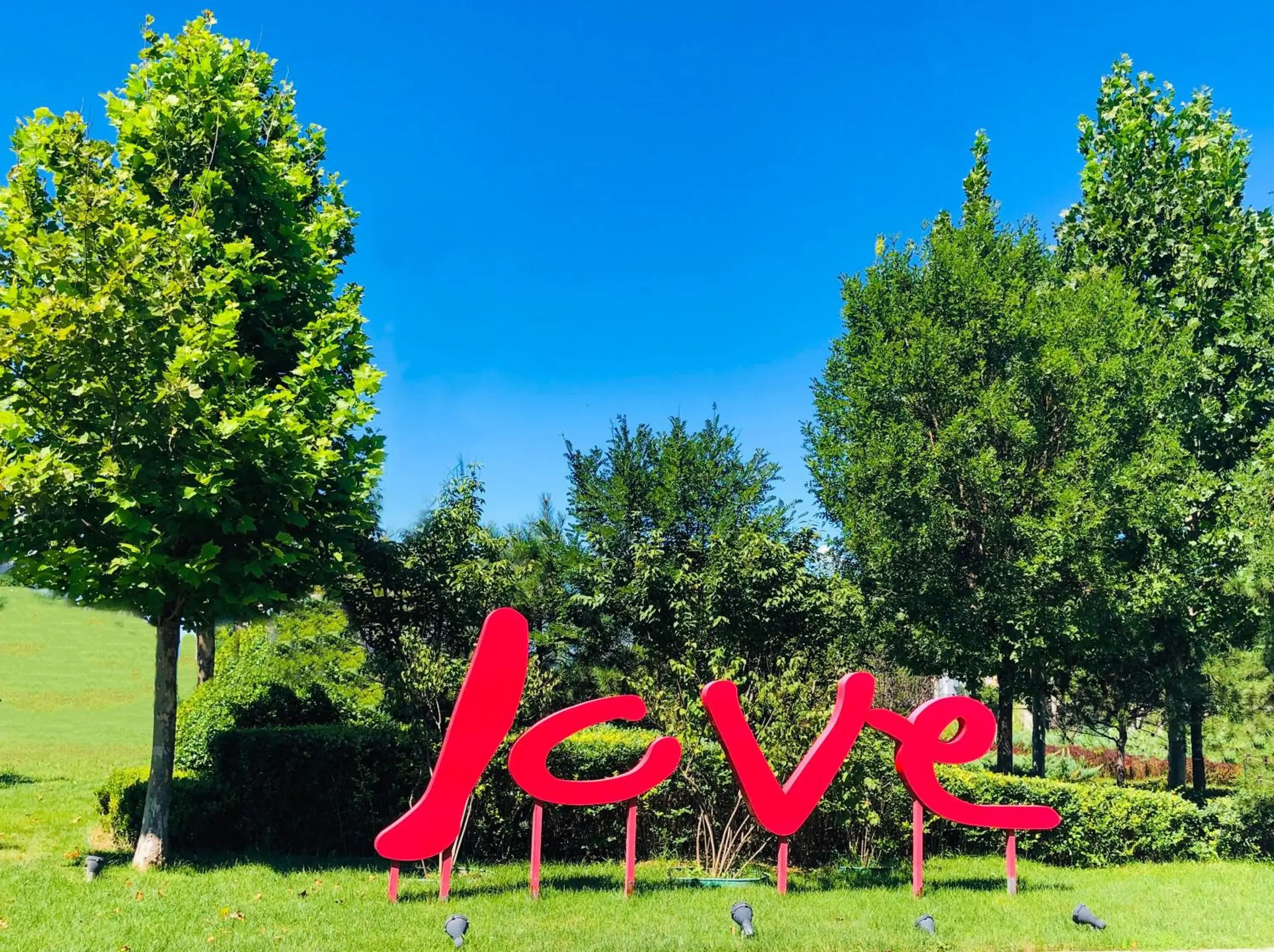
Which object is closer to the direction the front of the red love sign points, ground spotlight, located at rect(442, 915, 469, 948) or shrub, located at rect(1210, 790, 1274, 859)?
the ground spotlight

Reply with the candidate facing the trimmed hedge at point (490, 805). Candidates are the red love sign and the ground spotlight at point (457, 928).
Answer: the ground spotlight

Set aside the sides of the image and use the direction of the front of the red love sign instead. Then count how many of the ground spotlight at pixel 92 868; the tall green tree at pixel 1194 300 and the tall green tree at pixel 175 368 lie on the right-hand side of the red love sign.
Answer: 2

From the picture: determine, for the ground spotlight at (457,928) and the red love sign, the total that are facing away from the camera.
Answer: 1

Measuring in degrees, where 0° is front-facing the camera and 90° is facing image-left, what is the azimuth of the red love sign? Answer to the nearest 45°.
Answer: approximately 0°

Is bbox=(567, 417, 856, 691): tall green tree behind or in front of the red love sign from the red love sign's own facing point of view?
behind

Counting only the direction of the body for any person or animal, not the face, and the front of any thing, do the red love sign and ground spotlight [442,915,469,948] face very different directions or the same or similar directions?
very different directions

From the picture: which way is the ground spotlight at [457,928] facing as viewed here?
away from the camera

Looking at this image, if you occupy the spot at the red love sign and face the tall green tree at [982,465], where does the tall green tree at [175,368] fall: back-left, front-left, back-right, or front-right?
back-left

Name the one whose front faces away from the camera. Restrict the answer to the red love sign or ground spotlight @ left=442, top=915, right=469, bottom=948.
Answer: the ground spotlight

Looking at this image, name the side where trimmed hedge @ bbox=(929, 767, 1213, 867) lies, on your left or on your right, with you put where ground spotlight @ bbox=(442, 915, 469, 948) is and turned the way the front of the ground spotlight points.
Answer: on your right
